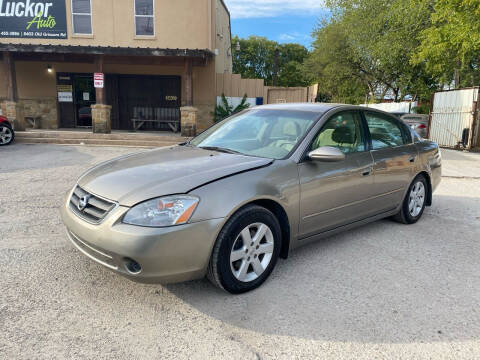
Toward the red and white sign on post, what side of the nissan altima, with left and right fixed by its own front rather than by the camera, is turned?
right

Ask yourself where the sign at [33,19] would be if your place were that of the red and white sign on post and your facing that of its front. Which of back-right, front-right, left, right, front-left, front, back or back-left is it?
back-right

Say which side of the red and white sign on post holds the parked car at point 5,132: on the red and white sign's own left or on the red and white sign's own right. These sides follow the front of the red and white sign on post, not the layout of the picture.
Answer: on the red and white sign's own right

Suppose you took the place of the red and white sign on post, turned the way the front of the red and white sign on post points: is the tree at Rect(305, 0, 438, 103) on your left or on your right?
on your left

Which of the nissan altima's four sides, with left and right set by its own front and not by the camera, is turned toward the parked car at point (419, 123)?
back

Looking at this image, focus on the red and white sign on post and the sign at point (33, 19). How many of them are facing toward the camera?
2

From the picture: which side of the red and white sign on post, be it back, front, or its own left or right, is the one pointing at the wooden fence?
left

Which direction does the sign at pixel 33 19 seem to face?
toward the camera

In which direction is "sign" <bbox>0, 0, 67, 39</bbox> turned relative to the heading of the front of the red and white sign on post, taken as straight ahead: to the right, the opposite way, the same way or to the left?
the same way

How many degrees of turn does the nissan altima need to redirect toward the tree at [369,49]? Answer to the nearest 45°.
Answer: approximately 135° to its right

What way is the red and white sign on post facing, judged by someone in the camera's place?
facing the viewer

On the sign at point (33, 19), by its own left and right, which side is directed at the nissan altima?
front

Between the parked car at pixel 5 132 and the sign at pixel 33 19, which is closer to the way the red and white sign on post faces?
the parked car

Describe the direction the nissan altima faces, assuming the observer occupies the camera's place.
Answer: facing the viewer and to the left of the viewer

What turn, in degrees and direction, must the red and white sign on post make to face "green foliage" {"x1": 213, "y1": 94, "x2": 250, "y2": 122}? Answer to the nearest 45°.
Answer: approximately 90° to its left

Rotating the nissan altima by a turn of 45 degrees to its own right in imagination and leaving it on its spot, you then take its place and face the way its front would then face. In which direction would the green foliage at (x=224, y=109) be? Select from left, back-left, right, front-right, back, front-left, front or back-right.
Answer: right
